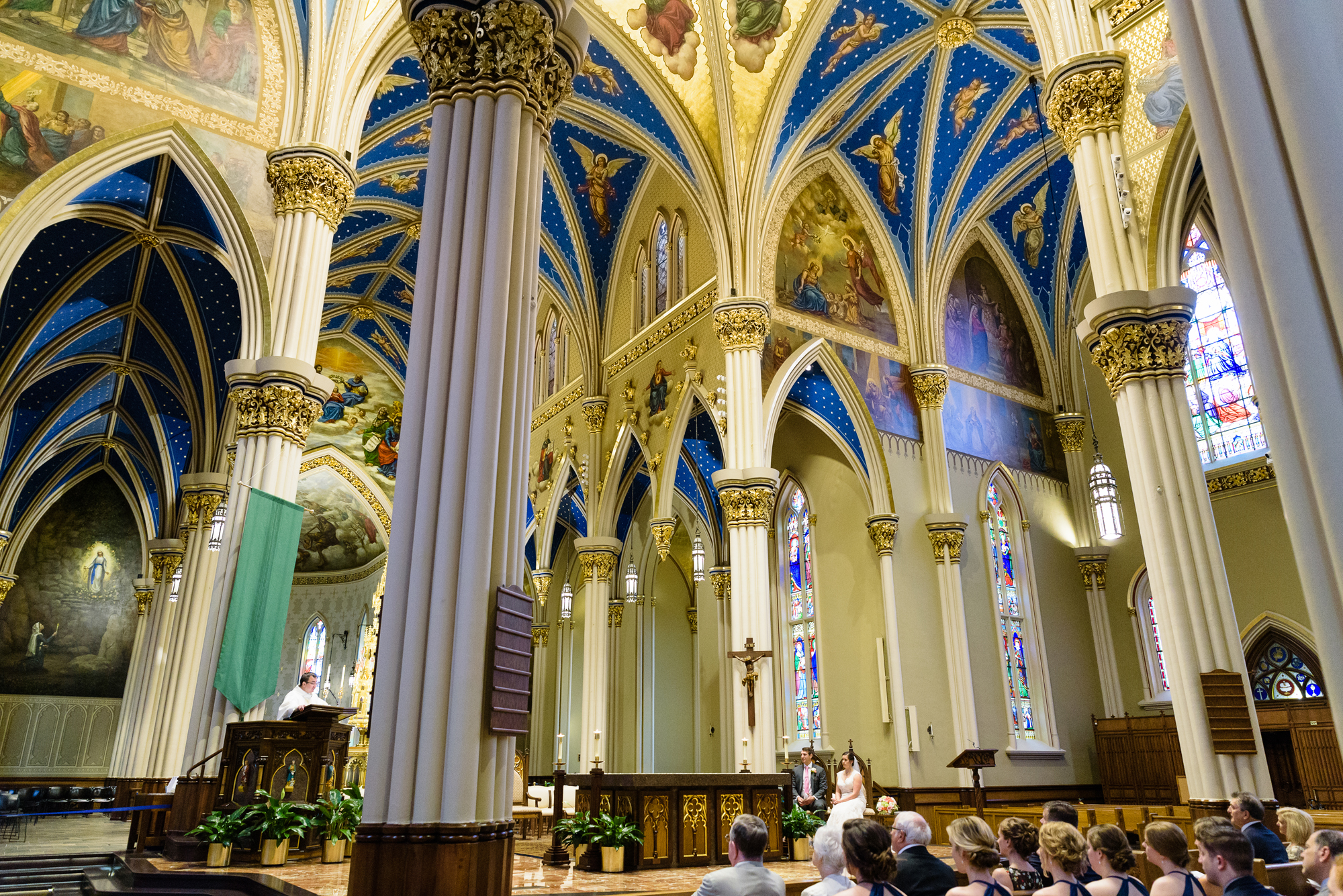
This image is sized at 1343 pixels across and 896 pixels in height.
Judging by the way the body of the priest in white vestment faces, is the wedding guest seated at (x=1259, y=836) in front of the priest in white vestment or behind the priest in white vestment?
in front

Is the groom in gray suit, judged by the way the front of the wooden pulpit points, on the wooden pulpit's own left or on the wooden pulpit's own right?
on the wooden pulpit's own left

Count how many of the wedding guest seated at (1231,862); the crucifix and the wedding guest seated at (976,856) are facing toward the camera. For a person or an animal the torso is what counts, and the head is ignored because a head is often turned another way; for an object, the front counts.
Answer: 1

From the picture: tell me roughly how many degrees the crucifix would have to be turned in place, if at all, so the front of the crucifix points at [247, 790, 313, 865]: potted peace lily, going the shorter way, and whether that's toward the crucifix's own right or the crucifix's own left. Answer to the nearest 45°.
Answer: approximately 45° to the crucifix's own right

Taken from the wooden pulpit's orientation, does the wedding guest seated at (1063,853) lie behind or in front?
in front

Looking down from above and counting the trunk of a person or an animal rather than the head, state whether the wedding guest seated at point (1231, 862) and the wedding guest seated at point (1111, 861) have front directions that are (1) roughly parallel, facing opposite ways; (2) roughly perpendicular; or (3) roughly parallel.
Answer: roughly parallel

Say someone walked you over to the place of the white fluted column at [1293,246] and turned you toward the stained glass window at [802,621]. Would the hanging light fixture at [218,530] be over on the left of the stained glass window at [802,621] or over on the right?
left

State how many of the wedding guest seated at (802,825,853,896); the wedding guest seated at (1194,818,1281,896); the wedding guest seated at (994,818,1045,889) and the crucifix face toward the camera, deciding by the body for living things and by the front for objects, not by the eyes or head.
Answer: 1

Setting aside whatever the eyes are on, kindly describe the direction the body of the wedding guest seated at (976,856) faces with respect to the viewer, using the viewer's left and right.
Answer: facing away from the viewer and to the left of the viewer

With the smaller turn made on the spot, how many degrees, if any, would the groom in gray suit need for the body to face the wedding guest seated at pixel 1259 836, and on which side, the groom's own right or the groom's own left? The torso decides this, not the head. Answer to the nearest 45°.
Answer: approximately 90° to the groom's own left

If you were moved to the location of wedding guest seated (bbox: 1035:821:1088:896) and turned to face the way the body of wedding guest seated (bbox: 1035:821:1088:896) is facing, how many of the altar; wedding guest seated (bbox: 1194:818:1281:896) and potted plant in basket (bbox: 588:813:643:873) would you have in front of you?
2

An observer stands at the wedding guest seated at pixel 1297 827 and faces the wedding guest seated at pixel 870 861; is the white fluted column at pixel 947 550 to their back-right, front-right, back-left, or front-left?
back-right

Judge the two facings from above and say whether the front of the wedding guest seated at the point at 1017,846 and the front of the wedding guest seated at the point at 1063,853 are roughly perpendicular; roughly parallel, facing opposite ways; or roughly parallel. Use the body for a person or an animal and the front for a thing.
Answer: roughly parallel

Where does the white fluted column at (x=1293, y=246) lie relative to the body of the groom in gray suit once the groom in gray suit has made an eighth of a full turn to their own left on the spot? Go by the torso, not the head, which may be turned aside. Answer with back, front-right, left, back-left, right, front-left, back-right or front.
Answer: front

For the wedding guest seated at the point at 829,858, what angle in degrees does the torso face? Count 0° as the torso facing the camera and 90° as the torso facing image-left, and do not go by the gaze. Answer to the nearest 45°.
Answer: approximately 135°

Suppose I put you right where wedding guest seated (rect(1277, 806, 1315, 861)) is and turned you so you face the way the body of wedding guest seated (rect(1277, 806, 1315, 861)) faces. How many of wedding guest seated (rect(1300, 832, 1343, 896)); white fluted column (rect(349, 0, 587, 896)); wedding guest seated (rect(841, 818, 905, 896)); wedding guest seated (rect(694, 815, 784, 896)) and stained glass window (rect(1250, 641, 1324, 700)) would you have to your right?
1

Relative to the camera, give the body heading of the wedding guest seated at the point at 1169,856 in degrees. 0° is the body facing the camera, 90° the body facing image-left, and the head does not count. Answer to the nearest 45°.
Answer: approximately 135°

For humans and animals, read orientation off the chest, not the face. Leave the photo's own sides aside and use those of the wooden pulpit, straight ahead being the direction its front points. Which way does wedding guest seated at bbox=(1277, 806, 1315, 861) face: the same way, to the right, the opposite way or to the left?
the opposite way

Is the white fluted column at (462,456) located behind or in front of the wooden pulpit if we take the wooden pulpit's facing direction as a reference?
in front
